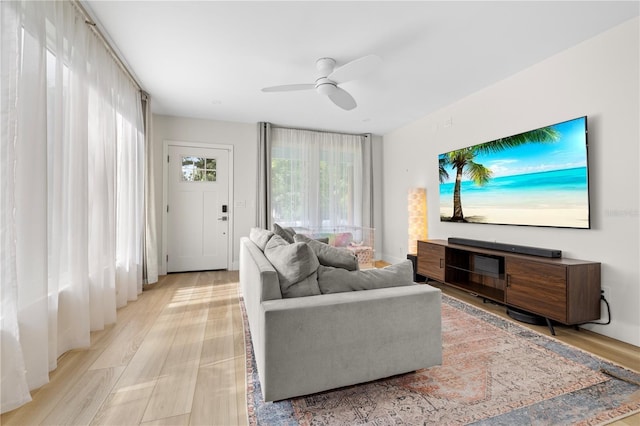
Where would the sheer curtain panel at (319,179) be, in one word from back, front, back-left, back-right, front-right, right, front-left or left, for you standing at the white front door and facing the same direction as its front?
left

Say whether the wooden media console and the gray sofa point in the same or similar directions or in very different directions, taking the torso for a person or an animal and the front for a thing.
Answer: very different directions

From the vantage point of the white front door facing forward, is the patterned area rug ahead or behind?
ahead

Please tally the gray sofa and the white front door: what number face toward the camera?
1

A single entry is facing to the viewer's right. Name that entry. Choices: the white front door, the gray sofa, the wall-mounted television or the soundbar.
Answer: the gray sofa

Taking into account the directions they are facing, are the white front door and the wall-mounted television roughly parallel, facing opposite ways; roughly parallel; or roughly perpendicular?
roughly perpendicular

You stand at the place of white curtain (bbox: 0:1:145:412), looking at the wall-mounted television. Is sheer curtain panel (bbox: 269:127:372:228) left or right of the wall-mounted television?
left

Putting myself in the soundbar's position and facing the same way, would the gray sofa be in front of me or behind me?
in front

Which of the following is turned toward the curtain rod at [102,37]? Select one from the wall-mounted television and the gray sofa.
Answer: the wall-mounted television

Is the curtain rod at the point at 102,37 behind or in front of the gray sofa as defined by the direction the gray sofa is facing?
behind

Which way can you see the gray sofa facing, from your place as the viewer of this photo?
facing to the right of the viewer

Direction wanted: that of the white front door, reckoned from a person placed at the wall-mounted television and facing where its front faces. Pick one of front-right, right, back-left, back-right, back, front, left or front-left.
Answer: front-right

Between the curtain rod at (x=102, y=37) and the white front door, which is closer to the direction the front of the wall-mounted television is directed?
the curtain rod

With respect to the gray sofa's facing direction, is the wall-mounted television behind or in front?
in front

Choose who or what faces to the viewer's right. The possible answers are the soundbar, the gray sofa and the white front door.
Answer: the gray sofa
